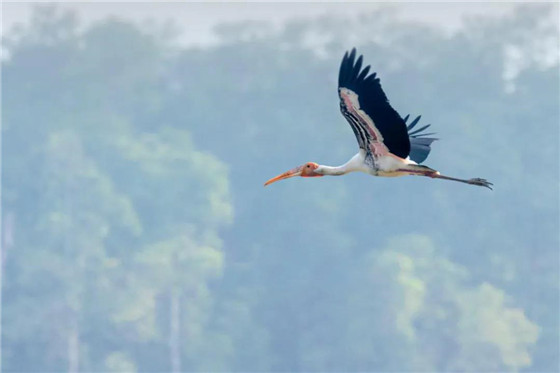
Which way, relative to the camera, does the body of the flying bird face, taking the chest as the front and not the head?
to the viewer's left
